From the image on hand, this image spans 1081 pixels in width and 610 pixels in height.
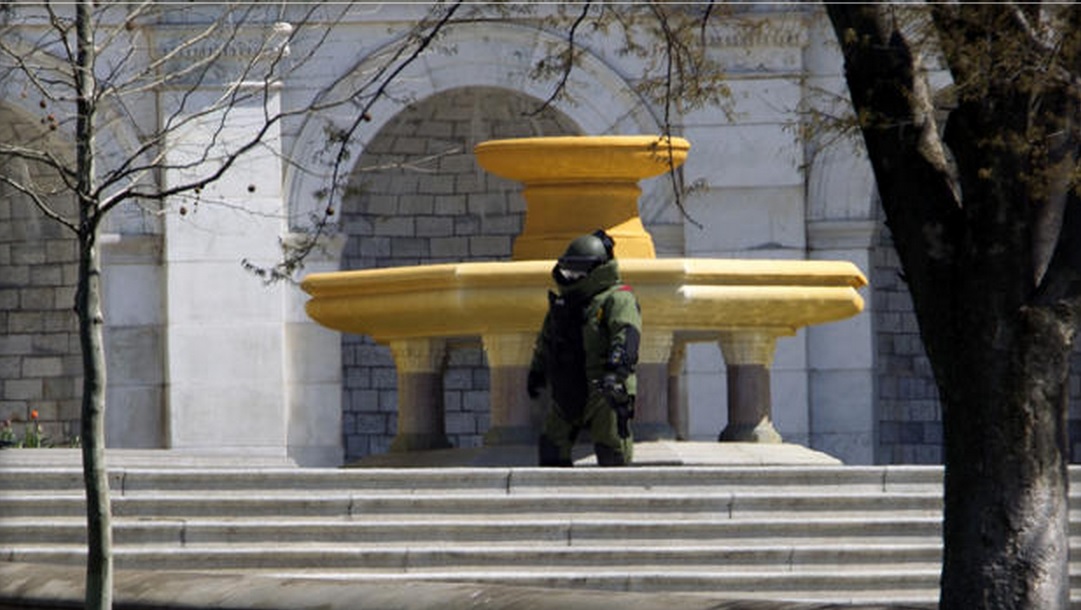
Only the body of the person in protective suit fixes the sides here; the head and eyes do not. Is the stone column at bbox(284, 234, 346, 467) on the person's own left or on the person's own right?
on the person's own right

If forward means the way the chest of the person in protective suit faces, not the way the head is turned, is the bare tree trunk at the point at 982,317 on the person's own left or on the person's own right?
on the person's own left

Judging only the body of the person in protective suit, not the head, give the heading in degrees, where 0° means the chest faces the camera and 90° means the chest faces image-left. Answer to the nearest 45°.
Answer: approximately 45°

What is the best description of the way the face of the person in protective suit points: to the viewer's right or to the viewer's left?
to the viewer's left

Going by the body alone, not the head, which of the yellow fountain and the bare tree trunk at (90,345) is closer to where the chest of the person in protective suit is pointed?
the bare tree trunk

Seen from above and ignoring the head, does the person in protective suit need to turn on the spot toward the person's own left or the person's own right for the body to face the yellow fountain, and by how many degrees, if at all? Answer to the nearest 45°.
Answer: approximately 135° to the person's own right

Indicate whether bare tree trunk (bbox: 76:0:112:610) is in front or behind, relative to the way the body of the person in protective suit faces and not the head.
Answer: in front

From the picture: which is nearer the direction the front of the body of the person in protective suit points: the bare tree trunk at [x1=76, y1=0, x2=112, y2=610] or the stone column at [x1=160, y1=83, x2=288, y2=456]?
the bare tree trunk
